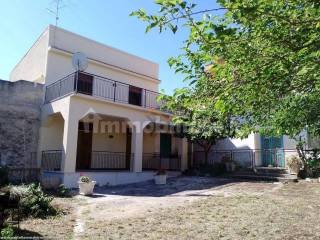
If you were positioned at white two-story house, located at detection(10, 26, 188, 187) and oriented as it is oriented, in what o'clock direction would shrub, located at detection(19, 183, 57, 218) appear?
The shrub is roughly at 2 o'clock from the white two-story house.

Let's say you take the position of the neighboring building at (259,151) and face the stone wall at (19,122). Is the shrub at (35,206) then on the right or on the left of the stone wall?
left

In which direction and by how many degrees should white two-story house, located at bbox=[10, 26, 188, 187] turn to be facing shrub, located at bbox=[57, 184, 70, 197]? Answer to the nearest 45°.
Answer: approximately 45° to its right

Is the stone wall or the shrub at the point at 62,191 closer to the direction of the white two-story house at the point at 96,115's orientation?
the shrub

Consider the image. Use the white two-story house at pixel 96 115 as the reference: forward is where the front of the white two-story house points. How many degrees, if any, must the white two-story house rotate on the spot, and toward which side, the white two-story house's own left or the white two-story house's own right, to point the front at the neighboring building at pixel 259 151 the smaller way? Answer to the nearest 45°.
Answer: approximately 45° to the white two-story house's own left

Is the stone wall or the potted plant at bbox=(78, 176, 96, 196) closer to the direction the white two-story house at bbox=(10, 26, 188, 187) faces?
the potted plant

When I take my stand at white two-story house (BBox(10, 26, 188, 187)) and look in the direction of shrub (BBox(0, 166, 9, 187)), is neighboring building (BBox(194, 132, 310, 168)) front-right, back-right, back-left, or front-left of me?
back-left

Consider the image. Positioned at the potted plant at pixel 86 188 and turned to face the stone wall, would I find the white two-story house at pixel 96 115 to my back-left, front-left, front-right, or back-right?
front-right

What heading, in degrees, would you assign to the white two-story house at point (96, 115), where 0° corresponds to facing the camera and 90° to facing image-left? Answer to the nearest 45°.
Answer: approximately 315°

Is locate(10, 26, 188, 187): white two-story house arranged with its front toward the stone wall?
no

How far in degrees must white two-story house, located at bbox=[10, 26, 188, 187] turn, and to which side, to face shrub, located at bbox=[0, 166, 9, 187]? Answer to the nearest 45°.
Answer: approximately 90° to its right
